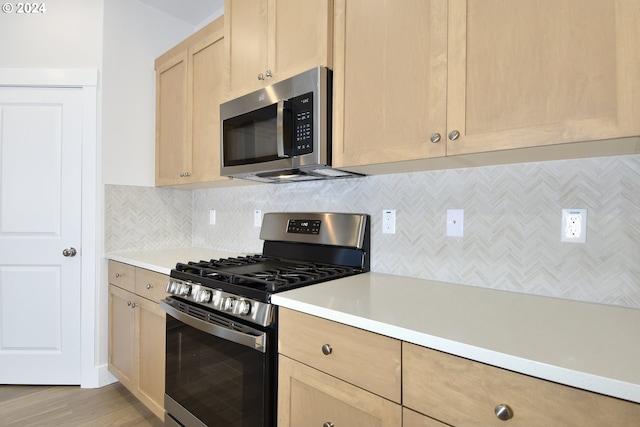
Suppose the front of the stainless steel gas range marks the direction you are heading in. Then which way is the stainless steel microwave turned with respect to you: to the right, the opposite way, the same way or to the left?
the same way

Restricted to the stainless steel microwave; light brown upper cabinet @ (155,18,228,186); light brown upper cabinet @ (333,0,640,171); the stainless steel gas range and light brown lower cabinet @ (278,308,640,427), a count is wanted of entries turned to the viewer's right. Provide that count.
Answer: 0

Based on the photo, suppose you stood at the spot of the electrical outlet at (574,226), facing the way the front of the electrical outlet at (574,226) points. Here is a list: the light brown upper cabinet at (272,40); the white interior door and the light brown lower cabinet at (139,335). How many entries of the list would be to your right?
3

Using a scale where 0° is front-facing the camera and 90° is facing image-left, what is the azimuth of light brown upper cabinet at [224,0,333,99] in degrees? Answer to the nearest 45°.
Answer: approximately 45°

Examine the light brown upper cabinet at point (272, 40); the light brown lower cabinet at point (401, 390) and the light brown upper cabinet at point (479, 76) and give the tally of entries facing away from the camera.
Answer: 0

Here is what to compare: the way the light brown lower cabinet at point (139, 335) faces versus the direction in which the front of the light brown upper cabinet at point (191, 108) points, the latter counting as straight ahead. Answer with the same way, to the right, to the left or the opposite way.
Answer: the same way

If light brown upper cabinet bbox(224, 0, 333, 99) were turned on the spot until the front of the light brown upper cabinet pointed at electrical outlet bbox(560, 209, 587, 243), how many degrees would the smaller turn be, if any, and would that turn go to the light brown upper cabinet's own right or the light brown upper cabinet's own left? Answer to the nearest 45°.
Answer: approximately 90° to the light brown upper cabinet's own left

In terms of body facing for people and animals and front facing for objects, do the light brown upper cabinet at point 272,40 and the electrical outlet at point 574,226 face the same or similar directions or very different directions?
same or similar directions

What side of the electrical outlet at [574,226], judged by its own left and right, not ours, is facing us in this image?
front

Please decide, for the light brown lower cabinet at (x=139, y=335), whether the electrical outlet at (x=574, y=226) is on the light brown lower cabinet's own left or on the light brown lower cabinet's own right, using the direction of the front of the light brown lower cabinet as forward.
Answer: on the light brown lower cabinet's own left

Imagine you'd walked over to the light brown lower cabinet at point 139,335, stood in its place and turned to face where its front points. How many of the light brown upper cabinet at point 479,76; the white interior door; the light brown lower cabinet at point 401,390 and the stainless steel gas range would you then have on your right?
1

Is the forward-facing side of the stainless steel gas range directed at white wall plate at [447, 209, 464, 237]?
no

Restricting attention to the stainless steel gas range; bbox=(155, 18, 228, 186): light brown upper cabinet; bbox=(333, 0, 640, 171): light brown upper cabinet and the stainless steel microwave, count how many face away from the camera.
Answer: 0

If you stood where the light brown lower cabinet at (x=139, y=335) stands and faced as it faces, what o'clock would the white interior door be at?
The white interior door is roughly at 3 o'clock from the light brown lower cabinet.

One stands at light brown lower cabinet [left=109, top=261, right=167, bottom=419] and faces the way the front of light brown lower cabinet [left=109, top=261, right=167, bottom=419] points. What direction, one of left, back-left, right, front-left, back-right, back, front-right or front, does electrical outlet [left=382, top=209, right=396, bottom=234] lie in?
left

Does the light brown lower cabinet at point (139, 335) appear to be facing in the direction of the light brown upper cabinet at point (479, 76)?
no

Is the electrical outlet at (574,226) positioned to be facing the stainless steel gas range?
no

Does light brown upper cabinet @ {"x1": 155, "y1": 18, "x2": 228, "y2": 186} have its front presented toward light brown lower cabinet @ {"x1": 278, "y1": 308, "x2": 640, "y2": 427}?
no

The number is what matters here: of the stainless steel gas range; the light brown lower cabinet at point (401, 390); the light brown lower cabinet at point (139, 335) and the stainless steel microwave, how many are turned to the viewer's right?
0

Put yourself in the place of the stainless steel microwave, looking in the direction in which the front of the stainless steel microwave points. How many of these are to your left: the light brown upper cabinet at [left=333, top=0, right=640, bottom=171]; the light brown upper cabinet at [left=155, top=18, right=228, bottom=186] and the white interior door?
1
